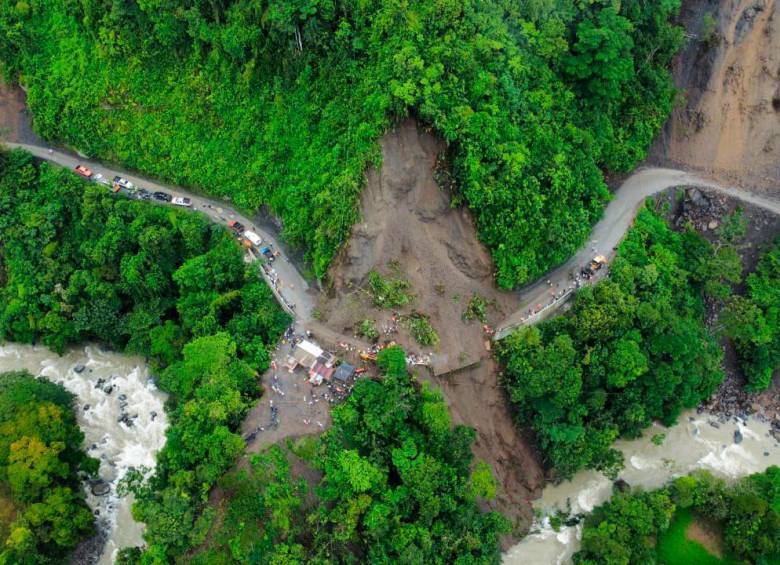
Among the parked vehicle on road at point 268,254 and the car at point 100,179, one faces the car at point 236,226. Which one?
the car at point 100,179

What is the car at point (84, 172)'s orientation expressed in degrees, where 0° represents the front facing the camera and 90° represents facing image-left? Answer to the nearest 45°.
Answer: approximately 315°

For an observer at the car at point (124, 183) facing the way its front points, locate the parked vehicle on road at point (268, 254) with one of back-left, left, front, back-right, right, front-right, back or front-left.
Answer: front

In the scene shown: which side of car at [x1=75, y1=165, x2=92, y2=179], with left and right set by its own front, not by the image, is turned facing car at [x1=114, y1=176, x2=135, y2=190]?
front

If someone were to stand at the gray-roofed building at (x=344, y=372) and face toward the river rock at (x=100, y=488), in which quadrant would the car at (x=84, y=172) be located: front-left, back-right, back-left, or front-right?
front-right

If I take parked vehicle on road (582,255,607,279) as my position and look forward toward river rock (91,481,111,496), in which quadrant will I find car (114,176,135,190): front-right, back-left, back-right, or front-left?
front-right

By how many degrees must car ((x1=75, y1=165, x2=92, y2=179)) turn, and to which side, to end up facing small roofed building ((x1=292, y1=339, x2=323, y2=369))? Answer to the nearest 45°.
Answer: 0° — it already faces it

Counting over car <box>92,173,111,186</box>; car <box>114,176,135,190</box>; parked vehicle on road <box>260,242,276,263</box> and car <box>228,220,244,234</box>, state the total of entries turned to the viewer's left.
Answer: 0

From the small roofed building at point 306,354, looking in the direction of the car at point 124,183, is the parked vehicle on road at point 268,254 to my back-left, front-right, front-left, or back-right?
front-right

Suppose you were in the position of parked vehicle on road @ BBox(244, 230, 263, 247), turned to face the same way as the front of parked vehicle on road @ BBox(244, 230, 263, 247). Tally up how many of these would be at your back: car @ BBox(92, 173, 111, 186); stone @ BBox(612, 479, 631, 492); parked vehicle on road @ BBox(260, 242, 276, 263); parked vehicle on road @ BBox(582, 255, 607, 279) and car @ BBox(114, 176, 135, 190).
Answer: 2

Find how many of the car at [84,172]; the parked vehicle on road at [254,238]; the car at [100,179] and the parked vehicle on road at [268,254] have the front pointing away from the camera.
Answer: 0

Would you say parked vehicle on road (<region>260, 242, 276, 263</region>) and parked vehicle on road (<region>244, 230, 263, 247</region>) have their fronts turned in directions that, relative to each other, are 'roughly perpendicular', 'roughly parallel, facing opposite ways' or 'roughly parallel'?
roughly parallel

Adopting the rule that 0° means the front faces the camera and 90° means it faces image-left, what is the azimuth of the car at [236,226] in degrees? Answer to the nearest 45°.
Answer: approximately 315°

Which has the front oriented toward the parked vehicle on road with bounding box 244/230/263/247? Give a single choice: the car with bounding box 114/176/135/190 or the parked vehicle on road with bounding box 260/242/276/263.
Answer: the car

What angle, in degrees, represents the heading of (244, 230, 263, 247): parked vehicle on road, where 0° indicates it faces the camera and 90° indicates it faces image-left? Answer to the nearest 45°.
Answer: approximately 315°

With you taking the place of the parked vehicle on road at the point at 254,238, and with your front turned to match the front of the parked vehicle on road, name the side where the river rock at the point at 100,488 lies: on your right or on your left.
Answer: on your right

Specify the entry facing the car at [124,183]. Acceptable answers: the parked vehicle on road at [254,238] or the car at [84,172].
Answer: the car at [84,172]

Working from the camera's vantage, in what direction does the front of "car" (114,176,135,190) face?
facing the viewer and to the right of the viewer

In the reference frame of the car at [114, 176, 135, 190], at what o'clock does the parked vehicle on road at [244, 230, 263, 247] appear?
The parked vehicle on road is roughly at 12 o'clock from the car.

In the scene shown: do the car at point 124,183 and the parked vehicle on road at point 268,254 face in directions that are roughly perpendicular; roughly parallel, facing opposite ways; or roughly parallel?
roughly parallel

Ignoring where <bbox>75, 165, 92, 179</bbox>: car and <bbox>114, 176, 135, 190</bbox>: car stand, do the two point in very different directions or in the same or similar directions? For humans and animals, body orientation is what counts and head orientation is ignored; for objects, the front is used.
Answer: same or similar directions

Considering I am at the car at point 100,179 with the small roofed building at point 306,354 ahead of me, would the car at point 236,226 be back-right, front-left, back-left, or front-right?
front-left
